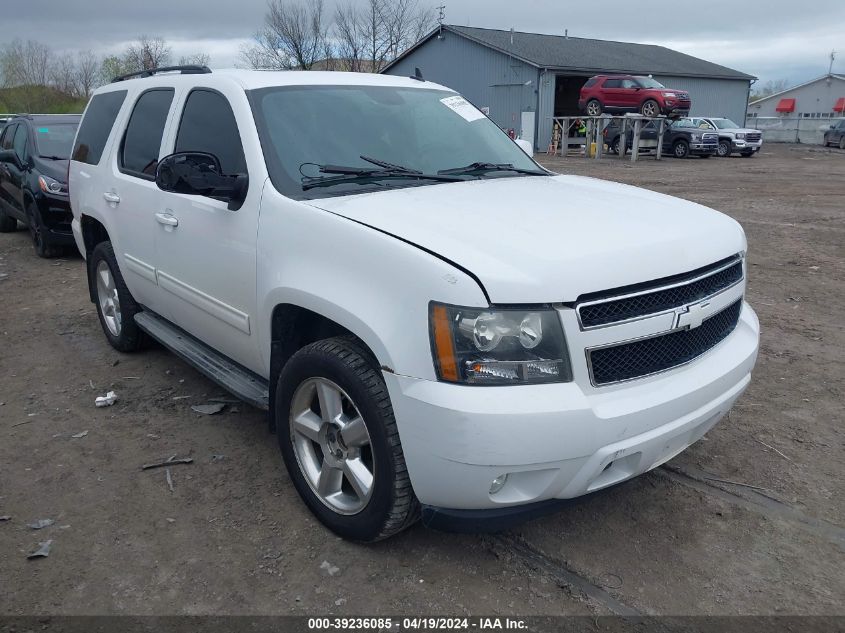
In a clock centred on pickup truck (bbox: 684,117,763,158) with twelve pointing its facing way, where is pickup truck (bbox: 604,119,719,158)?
pickup truck (bbox: 604,119,719,158) is roughly at 3 o'clock from pickup truck (bbox: 684,117,763,158).

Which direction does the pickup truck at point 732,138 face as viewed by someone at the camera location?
facing the viewer and to the right of the viewer

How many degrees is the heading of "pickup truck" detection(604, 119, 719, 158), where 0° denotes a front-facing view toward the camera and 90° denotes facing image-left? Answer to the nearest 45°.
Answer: approximately 315°

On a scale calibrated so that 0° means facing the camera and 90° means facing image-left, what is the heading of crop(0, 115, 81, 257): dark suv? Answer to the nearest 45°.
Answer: approximately 315°

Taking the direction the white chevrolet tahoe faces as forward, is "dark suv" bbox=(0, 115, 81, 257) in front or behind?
behind

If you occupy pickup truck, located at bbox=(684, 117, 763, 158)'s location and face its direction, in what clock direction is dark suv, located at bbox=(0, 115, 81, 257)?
The dark suv is roughly at 2 o'clock from the pickup truck.

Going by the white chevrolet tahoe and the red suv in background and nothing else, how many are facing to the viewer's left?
0

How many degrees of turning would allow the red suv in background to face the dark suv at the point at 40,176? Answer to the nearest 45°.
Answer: approximately 45° to its right

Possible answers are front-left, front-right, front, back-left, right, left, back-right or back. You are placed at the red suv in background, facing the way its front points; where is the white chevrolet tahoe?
front-right
